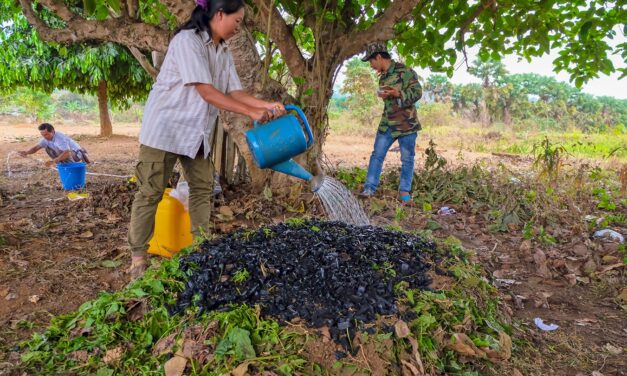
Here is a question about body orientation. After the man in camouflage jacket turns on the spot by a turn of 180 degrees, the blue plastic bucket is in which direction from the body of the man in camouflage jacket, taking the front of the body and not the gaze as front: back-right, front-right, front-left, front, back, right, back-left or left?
back-left

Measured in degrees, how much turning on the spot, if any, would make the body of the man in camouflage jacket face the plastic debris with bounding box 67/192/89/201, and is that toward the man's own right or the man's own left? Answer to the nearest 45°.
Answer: approximately 45° to the man's own right

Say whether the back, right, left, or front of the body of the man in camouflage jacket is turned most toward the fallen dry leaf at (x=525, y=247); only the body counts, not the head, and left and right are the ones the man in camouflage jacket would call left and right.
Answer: left

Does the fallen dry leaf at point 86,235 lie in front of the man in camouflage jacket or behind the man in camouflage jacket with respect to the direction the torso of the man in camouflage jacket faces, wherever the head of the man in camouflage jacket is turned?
in front

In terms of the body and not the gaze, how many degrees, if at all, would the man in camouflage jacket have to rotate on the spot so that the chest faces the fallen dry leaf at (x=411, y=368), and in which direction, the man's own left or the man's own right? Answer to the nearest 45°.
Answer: approximately 45° to the man's own left

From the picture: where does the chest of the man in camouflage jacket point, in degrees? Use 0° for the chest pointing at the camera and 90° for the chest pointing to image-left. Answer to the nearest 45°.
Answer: approximately 45°

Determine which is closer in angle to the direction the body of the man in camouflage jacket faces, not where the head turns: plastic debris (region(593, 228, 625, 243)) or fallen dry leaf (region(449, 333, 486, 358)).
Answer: the fallen dry leaf

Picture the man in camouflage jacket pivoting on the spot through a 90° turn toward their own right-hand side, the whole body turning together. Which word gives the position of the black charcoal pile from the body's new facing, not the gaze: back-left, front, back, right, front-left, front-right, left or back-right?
back-left

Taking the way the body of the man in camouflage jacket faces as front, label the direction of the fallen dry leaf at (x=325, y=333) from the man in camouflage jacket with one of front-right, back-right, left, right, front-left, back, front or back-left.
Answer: front-left

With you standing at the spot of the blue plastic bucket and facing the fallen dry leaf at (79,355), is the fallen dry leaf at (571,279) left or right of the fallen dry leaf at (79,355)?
left

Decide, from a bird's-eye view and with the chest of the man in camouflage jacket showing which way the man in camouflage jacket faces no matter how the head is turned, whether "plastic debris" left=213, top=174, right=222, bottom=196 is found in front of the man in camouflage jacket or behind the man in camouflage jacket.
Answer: in front

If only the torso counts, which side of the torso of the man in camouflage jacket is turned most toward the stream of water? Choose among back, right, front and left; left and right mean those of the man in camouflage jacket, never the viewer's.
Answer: front

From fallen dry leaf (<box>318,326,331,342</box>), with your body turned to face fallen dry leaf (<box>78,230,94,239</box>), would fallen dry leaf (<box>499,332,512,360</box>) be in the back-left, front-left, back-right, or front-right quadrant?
back-right

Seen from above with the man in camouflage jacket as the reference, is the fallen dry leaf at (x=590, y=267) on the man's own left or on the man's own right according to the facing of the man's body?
on the man's own left

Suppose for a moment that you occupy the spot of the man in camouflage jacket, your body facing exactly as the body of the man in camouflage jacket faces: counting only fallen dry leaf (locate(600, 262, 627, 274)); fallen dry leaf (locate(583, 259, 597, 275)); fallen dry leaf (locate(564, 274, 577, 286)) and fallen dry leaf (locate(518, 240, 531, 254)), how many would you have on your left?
4

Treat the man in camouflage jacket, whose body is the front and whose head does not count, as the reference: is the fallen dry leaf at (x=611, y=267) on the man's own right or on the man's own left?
on the man's own left
